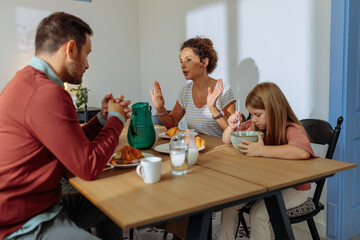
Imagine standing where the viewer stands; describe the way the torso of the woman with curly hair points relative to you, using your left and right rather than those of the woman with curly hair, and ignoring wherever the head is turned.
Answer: facing the viewer and to the left of the viewer

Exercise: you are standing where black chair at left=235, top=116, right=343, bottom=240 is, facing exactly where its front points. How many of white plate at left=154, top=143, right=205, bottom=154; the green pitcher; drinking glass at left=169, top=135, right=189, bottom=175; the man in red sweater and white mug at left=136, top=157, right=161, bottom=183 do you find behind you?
0

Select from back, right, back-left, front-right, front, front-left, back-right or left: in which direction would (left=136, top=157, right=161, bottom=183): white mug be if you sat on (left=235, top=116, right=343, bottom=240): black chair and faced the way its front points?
front

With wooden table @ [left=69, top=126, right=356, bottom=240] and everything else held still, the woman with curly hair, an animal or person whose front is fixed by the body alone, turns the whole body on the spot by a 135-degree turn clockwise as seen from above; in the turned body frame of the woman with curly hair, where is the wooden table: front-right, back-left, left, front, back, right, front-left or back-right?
back

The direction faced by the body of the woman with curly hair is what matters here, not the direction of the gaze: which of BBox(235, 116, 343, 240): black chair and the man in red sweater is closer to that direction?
the man in red sweater

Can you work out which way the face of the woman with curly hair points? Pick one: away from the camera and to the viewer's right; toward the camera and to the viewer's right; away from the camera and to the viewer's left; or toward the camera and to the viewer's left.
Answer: toward the camera and to the viewer's left

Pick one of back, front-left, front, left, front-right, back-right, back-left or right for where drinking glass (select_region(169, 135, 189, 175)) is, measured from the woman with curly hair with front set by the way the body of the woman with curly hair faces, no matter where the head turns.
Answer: front-left

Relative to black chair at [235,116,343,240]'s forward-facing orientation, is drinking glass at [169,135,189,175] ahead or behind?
ahead

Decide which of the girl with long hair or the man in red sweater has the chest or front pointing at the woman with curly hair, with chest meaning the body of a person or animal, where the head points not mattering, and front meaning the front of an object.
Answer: the man in red sweater

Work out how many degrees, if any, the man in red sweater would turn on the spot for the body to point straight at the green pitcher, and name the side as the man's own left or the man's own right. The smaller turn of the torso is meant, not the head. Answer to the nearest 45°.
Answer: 0° — they already face it

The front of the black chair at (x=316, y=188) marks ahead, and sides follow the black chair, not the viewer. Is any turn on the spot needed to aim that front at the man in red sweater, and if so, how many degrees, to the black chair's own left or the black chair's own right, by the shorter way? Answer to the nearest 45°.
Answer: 0° — it already faces them

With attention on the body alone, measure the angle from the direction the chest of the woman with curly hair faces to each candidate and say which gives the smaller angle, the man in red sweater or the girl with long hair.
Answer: the man in red sweater

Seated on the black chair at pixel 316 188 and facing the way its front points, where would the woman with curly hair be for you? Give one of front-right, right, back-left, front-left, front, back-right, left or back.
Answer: right

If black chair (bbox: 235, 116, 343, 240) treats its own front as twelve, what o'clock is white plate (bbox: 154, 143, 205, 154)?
The white plate is roughly at 1 o'clock from the black chair.

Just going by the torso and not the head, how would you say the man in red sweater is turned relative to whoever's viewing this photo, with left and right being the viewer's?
facing away from the viewer and to the right of the viewer

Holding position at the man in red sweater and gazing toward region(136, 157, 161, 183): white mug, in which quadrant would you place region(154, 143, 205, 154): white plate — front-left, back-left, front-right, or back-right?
front-left
